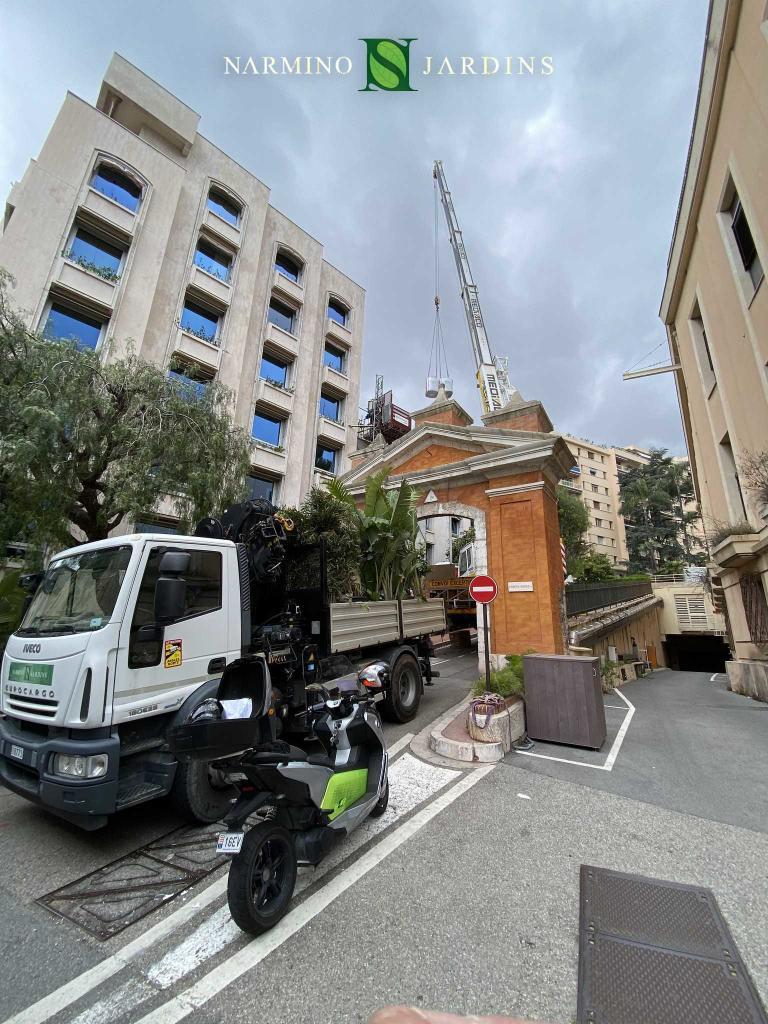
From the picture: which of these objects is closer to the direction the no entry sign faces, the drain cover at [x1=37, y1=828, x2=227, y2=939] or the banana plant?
the drain cover

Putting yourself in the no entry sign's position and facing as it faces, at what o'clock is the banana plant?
The banana plant is roughly at 4 o'clock from the no entry sign.

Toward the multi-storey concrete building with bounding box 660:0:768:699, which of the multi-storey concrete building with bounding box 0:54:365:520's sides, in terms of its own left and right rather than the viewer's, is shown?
front

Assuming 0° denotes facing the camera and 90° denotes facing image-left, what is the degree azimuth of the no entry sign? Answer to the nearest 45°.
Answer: approximately 0°

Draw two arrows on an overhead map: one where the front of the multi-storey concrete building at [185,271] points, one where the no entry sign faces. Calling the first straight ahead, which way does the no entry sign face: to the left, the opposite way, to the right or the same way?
to the right

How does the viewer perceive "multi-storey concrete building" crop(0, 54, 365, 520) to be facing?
facing the viewer and to the right of the viewer

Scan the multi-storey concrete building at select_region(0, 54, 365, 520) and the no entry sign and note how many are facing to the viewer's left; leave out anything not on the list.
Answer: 0
